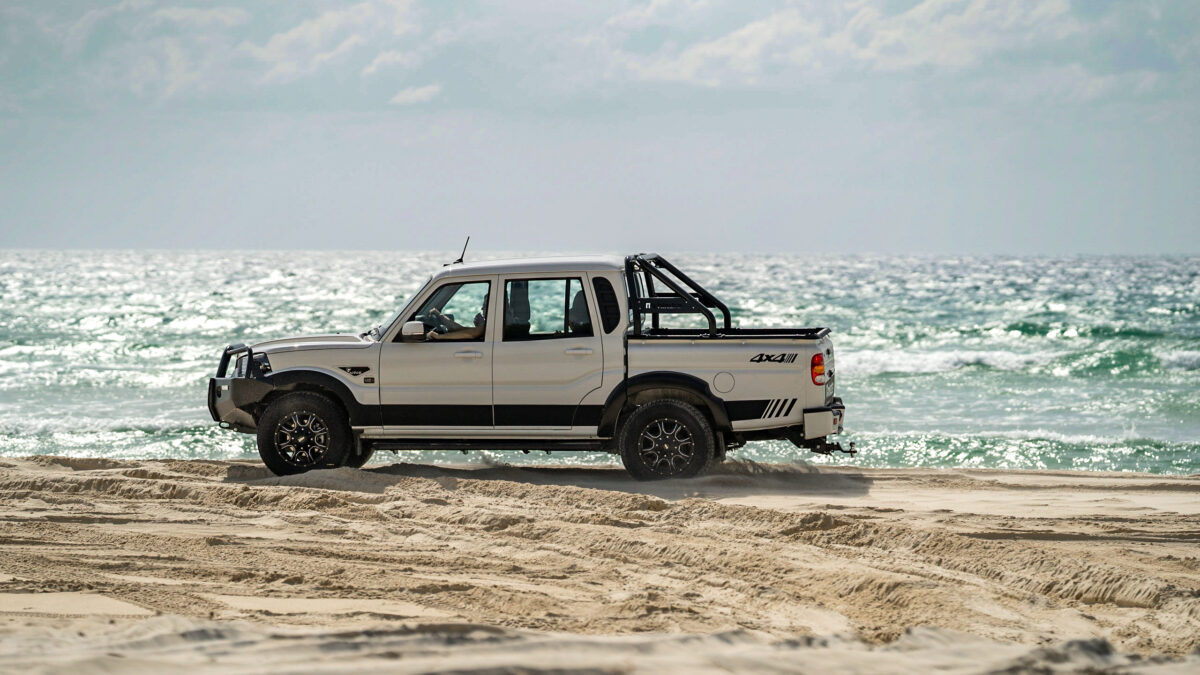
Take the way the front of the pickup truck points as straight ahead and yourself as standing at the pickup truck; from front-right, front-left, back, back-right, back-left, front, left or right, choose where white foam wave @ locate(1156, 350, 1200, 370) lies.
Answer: back-right

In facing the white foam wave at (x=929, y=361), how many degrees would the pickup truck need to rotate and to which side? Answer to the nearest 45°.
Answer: approximately 135° to its right

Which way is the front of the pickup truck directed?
to the viewer's left
